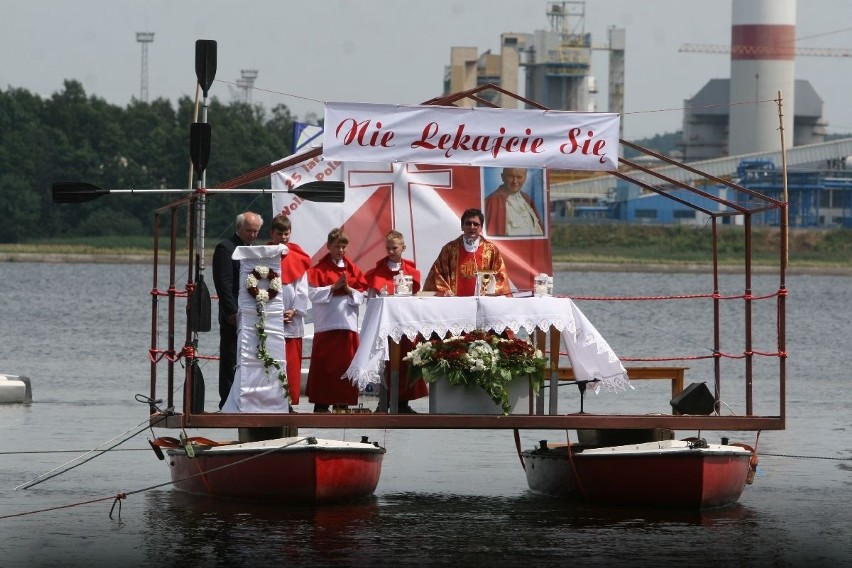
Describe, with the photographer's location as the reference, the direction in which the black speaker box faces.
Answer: facing to the left of the viewer

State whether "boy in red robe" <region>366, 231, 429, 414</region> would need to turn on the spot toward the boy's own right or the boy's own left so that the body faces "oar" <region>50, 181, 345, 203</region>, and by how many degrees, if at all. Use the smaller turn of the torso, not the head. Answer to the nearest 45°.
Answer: approximately 45° to the boy's own right

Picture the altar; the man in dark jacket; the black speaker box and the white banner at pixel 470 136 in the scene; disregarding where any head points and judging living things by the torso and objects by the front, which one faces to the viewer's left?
the black speaker box

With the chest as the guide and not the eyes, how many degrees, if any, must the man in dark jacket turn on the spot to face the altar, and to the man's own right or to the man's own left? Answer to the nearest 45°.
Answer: approximately 45° to the man's own left

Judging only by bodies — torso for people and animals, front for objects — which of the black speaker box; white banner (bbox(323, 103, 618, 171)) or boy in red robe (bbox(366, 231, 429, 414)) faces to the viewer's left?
the black speaker box

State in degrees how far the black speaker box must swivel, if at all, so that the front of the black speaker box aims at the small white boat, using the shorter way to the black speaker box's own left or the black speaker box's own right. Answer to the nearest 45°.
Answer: approximately 45° to the black speaker box's own right

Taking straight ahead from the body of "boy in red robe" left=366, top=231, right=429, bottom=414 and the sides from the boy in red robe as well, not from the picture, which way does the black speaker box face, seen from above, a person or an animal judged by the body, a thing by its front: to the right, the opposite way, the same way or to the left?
to the right

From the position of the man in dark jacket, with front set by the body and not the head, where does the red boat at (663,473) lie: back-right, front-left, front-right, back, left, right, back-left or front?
front-left

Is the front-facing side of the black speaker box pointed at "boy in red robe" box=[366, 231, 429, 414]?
yes

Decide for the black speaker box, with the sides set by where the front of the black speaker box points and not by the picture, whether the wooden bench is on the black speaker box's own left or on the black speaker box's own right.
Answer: on the black speaker box's own right
